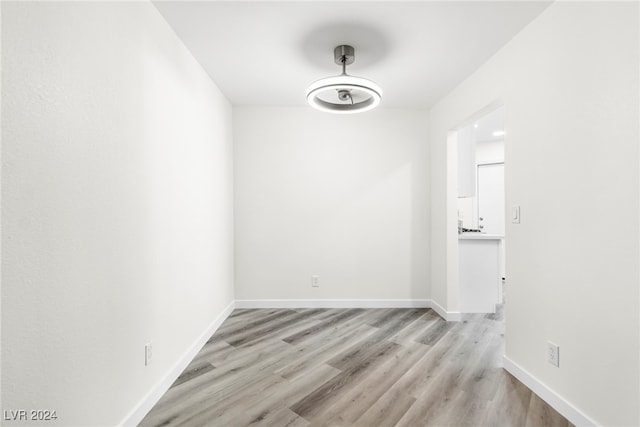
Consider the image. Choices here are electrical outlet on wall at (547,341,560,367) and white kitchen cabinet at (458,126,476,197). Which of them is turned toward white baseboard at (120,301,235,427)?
the electrical outlet on wall

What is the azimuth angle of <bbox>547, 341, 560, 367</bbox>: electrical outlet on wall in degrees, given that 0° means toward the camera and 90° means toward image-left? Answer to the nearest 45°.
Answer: approximately 45°
